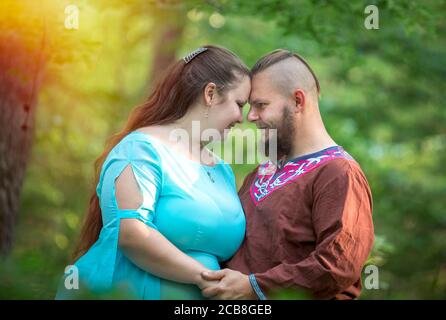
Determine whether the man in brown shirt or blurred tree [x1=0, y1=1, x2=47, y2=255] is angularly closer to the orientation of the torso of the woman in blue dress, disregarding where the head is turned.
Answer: the man in brown shirt

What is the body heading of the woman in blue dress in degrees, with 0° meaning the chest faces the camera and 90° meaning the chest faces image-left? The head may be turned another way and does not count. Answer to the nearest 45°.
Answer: approximately 315°

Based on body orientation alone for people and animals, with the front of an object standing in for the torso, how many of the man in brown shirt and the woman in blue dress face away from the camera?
0

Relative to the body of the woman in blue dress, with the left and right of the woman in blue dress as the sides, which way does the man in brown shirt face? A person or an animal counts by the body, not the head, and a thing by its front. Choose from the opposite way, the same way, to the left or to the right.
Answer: to the right

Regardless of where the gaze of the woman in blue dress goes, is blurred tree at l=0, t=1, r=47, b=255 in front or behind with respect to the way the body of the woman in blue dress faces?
behind

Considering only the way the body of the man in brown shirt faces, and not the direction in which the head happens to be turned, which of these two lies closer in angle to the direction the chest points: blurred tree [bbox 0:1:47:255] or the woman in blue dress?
the woman in blue dress

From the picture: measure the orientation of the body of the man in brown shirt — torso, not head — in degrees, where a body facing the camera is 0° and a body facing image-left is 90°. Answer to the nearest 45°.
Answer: approximately 45°

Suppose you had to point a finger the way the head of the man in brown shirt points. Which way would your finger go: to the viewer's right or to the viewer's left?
to the viewer's left

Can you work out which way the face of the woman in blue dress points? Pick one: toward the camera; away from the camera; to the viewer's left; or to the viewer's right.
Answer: to the viewer's right

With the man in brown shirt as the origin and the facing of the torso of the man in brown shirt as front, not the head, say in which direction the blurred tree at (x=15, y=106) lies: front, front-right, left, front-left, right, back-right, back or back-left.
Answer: right
